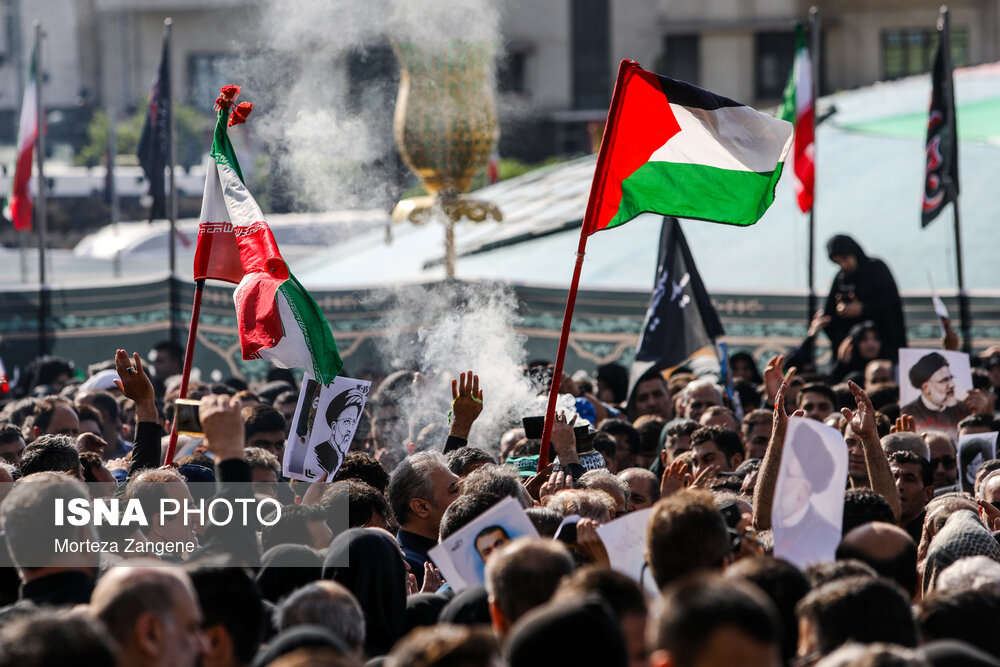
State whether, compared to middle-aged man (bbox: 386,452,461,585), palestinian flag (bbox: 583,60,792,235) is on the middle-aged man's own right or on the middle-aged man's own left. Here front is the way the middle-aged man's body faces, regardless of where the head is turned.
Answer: on the middle-aged man's own left

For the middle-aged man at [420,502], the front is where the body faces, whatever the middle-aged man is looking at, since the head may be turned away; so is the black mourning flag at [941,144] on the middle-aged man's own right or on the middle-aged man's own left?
on the middle-aged man's own left

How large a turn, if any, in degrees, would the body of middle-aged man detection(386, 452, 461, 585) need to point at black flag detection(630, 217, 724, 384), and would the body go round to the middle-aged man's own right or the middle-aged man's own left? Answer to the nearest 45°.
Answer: approximately 90° to the middle-aged man's own left

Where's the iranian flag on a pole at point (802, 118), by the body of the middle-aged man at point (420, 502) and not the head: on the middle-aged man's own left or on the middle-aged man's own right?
on the middle-aged man's own left
